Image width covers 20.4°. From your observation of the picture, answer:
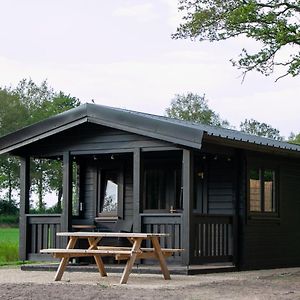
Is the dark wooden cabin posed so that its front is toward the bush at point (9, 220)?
no

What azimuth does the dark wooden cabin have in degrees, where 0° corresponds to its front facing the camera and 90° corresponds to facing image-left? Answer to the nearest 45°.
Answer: approximately 45°
